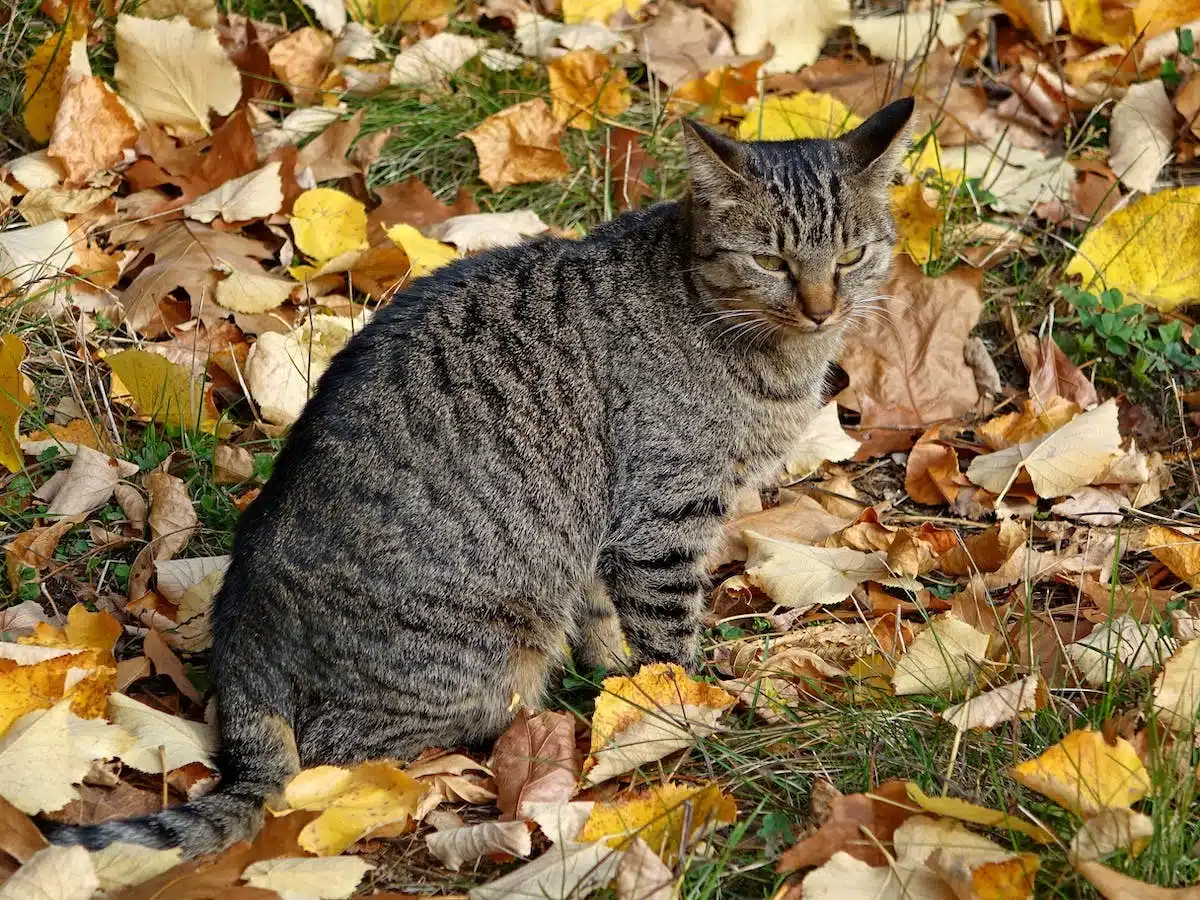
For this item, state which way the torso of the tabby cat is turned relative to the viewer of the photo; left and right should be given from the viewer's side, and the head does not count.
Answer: facing to the right of the viewer

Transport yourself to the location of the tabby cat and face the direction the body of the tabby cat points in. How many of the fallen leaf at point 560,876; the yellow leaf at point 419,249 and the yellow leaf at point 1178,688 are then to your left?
1

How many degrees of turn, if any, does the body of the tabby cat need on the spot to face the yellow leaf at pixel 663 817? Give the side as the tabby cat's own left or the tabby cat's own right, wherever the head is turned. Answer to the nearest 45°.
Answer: approximately 90° to the tabby cat's own right

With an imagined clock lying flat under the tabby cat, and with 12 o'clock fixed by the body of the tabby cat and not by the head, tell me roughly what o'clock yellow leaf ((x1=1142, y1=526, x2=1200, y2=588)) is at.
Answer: The yellow leaf is roughly at 12 o'clock from the tabby cat.

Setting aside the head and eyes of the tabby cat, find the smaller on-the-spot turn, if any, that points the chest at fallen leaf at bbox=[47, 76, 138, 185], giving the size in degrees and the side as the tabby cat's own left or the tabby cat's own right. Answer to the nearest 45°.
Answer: approximately 135° to the tabby cat's own left

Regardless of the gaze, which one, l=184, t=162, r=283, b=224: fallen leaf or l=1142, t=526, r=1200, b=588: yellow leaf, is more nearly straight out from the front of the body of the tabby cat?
the yellow leaf

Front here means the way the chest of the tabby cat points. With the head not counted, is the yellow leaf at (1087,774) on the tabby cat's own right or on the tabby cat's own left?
on the tabby cat's own right

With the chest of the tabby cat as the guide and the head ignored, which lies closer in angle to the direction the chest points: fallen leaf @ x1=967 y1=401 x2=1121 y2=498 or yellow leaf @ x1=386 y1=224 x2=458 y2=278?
the fallen leaf

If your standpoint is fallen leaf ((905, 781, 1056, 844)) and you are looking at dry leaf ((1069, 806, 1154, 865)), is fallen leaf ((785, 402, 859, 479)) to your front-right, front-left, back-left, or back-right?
back-left

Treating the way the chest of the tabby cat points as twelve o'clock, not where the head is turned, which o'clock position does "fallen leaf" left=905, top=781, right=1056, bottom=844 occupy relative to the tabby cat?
The fallen leaf is roughly at 2 o'clock from the tabby cat.

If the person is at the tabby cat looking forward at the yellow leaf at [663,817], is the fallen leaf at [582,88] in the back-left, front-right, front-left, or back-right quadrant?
back-left

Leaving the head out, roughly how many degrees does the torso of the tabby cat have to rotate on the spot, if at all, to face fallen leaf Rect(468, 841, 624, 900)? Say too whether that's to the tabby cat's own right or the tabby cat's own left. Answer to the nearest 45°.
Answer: approximately 90° to the tabby cat's own right

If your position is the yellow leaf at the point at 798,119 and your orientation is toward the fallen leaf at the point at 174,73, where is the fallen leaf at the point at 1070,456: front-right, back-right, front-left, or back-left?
back-left

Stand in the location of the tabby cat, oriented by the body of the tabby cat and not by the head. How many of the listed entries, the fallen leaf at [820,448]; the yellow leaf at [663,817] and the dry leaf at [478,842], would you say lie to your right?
2
